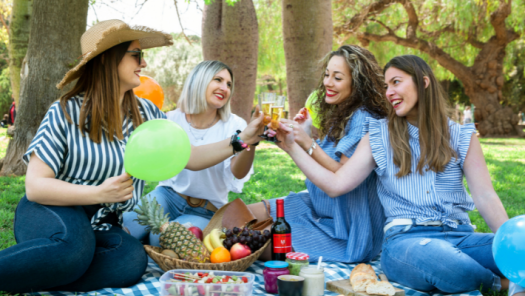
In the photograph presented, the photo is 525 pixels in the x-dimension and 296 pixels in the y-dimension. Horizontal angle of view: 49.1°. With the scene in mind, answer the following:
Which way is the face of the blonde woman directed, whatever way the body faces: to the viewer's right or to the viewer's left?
to the viewer's right

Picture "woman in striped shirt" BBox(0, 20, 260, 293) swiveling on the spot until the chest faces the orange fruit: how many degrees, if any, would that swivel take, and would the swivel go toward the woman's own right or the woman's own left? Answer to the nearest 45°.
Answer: approximately 45° to the woman's own left

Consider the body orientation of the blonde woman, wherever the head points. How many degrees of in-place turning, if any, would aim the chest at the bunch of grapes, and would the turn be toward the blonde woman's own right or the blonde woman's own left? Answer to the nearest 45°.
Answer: approximately 45° to the blonde woman's own right

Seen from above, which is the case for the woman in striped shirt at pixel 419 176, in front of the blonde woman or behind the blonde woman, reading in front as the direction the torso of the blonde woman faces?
in front

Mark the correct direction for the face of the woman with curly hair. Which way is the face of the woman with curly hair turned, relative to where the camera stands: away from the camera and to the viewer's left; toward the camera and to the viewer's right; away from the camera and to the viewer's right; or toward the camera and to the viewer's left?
toward the camera and to the viewer's left

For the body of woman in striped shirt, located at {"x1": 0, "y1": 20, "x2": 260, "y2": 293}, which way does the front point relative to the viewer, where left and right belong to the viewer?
facing the viewer and to the right of the viewer

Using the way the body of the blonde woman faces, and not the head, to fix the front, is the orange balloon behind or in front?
behind

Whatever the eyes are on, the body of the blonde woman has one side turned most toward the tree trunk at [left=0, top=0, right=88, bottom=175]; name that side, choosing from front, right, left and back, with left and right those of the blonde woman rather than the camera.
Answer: back

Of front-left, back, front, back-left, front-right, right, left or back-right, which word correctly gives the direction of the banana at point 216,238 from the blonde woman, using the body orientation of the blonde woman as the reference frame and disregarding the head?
front-right

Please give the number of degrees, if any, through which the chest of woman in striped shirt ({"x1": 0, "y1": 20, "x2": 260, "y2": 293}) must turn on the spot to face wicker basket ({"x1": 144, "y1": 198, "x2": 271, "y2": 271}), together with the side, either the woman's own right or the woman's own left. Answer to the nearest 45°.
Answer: approximately 45° to the woman's own left

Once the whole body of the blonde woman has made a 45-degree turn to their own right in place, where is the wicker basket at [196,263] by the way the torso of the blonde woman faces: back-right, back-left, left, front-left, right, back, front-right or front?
front
